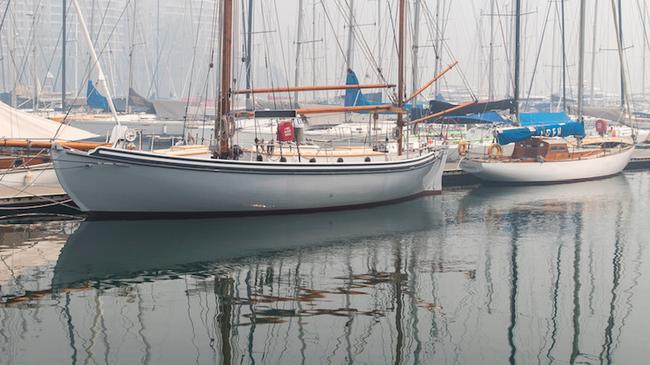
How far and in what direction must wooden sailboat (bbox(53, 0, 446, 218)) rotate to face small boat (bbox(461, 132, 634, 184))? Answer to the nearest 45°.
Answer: approximately 135° to its right

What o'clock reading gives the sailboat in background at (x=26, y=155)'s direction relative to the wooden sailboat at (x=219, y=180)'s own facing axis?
The sailboat in background is roughly at 1 o'clock from the wooden sailboat.

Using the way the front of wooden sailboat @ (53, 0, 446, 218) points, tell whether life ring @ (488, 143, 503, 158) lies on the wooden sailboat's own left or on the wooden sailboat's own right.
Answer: on the wooden sailboat's own right

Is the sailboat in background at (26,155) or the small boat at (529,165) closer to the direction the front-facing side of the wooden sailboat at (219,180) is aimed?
the sailboat in background

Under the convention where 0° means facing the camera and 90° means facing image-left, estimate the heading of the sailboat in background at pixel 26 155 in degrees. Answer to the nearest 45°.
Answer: approximately 90°

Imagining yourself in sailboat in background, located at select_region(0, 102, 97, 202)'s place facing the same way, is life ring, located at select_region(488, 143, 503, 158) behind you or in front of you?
behind

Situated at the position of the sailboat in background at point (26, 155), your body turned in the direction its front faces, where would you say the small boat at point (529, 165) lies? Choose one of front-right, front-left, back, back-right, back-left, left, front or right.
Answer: back

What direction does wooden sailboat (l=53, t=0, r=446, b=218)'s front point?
to the viewer's left

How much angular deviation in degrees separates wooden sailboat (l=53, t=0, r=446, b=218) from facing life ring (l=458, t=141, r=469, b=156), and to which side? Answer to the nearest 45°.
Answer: approximately 135° to its right

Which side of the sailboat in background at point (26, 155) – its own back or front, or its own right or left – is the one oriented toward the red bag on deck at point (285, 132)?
back

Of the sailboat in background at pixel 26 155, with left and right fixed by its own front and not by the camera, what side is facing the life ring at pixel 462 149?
back

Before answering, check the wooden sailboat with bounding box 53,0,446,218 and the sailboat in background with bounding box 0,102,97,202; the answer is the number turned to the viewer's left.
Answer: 2
